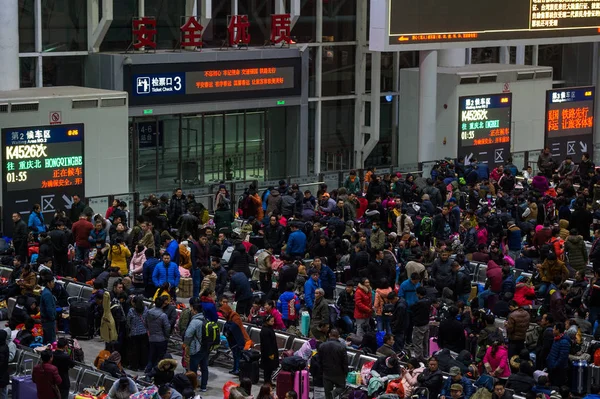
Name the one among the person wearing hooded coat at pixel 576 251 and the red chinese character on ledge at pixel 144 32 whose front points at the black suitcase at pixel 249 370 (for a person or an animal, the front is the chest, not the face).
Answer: the red chinese character on ledge

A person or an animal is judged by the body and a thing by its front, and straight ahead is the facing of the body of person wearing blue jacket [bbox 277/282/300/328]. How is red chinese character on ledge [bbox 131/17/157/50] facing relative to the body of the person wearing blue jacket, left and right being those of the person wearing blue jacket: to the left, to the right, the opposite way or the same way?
the opposite way

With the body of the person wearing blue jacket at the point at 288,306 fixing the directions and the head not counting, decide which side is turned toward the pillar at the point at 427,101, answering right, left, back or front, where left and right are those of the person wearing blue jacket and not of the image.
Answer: front

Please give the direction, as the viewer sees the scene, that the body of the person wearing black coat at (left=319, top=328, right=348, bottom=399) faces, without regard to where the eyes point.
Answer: away from the camera

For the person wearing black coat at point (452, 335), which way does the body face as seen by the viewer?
away from the camera

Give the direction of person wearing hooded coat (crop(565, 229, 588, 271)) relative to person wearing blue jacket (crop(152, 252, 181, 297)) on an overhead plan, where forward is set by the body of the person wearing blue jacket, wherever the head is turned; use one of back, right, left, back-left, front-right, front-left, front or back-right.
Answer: left

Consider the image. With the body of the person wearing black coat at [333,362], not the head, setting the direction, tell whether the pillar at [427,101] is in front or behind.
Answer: in front

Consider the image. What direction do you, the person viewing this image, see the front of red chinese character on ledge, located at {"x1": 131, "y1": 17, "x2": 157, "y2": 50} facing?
facing the viewer

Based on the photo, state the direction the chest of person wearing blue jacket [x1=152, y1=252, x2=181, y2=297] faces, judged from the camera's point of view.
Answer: toward the camera

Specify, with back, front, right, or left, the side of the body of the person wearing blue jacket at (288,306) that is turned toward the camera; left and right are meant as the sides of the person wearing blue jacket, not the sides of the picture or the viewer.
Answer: back
